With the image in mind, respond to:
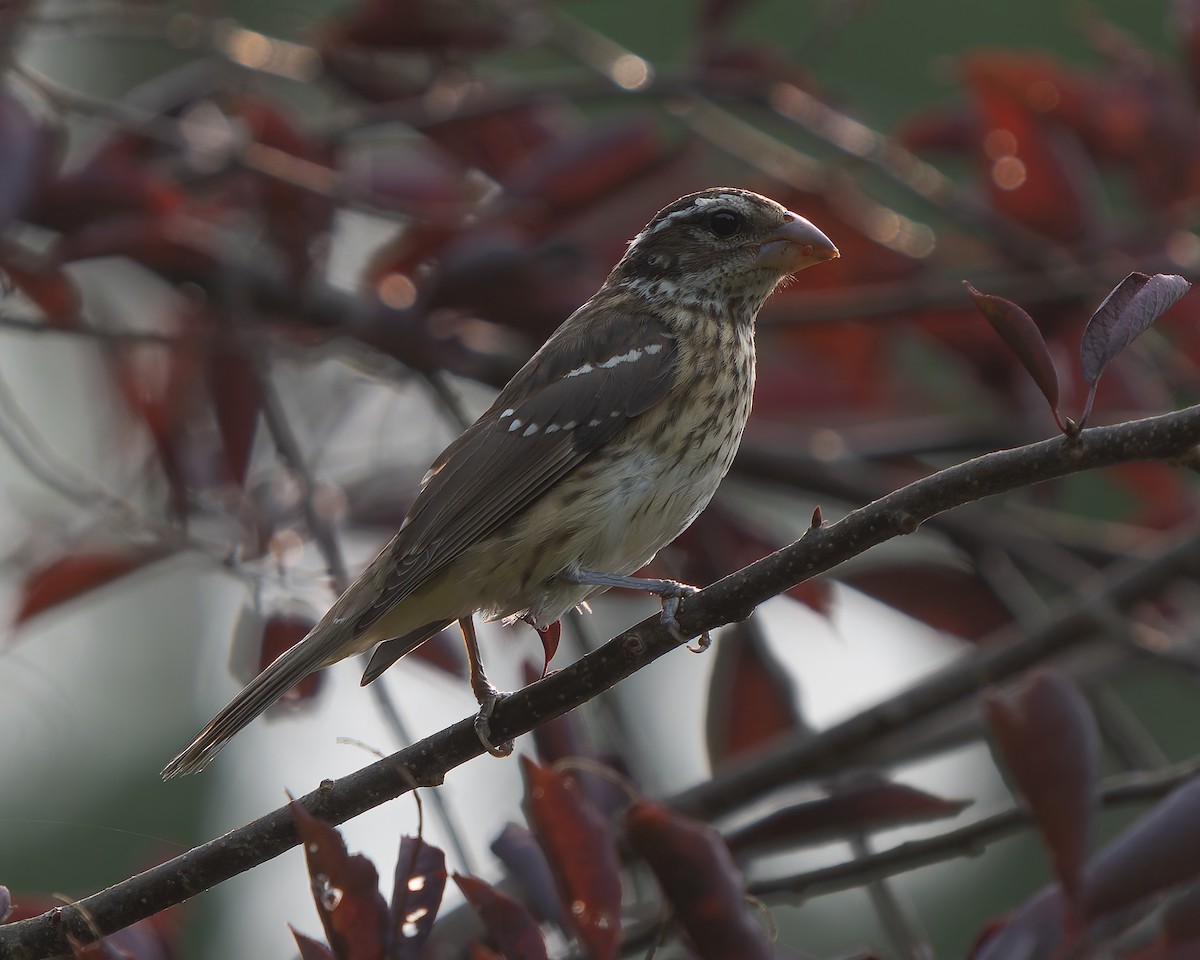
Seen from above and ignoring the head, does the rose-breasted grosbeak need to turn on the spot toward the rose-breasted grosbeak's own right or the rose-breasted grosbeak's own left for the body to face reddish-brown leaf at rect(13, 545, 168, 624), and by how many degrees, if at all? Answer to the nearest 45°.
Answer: approximately 180°

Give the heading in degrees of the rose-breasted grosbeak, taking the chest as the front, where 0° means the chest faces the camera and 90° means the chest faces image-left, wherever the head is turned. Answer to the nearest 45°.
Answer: approximately 270°

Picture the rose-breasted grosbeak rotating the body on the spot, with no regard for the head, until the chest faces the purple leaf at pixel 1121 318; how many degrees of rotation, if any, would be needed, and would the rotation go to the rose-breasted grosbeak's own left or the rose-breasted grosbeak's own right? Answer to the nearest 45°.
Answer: approximately 45° to the rose-breasted grosbeak's own right
